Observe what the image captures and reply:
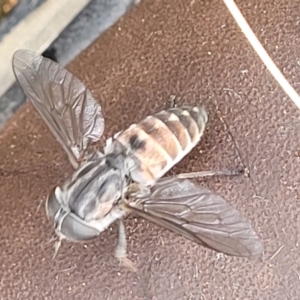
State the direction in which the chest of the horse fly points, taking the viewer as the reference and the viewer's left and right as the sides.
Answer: facing the viewer and to the left of the viewer
